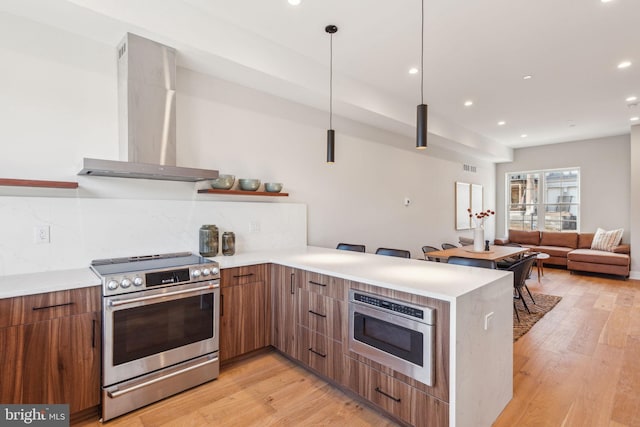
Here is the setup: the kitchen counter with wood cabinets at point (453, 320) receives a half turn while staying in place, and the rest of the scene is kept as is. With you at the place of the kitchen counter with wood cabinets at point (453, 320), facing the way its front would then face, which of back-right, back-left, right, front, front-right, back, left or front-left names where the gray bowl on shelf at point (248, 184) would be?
left

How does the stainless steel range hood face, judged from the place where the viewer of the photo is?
facing the viewer and to the right of the viewer

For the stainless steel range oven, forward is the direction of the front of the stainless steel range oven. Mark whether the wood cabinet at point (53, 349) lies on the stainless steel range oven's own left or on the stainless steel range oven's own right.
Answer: on the stainless steel range oven's own right

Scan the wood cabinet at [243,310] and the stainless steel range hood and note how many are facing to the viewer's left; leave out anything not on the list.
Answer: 0

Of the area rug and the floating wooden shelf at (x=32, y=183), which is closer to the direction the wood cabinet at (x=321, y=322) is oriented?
the floating wooden shelf

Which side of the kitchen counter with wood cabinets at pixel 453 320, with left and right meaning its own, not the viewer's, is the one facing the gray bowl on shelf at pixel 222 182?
right

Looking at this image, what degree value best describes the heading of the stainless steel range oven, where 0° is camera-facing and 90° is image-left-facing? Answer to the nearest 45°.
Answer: approximately 315°

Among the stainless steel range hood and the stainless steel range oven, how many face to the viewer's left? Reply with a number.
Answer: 0

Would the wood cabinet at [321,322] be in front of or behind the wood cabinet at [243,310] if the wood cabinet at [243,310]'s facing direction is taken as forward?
in front
